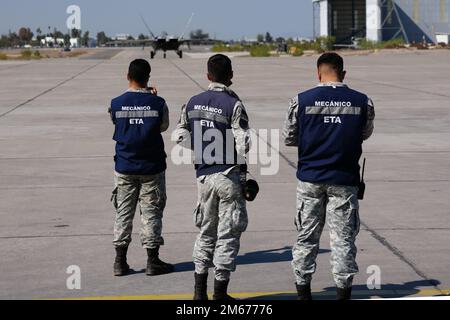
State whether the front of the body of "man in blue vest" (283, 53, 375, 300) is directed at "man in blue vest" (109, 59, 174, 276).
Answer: no

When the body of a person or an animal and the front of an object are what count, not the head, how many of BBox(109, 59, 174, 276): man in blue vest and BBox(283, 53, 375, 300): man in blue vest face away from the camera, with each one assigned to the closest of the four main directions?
2

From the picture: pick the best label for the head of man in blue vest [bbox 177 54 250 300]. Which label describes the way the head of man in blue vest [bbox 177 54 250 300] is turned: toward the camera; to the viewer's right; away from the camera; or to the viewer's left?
away from the camera

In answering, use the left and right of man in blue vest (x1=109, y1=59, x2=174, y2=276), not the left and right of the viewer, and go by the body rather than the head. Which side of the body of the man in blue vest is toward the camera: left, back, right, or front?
back

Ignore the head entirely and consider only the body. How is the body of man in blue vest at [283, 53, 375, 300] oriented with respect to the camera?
away from the camera

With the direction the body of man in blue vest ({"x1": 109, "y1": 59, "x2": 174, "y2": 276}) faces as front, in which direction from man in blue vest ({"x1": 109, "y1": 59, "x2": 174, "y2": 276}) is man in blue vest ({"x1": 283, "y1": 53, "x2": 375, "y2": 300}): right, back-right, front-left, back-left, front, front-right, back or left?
back-right

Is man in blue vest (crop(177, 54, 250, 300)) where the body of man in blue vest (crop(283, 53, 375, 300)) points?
no

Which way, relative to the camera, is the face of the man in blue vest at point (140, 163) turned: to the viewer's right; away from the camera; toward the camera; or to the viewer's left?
away from the camera

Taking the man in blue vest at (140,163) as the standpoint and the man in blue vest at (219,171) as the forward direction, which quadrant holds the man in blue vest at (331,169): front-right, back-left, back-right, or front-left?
front-left

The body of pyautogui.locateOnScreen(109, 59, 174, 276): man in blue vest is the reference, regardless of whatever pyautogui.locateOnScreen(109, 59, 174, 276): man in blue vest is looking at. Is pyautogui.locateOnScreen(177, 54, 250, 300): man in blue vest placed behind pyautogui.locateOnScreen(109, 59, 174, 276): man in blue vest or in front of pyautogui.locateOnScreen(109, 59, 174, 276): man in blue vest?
behind

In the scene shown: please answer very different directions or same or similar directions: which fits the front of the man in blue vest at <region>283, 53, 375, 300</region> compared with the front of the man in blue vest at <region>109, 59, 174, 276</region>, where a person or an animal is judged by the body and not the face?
same or similar directions
